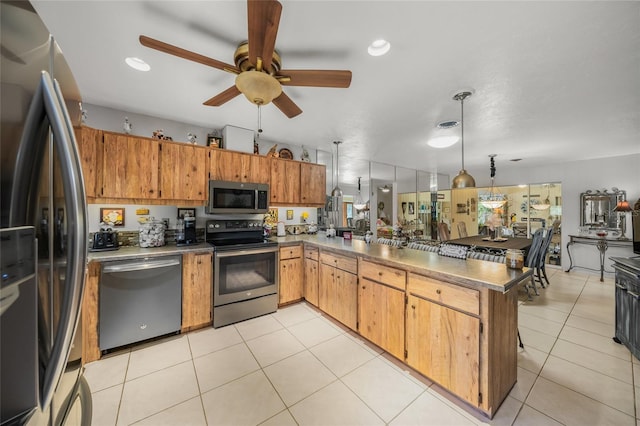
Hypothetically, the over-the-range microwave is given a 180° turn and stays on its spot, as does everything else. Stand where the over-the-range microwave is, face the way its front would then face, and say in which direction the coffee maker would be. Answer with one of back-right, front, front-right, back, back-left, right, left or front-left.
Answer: left

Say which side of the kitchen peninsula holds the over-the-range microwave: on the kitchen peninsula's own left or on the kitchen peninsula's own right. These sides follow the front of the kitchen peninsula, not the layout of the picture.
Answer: on the kitchen peninsula's own right

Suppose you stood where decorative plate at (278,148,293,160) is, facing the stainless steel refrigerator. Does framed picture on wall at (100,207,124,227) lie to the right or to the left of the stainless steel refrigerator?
right

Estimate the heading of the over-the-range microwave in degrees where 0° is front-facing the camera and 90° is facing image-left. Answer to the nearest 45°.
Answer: approximately 0°

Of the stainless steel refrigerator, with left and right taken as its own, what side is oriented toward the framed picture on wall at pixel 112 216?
left

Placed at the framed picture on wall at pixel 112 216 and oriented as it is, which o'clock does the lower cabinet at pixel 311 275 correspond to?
The lower cabinet is roughly at 10 o'clock from the framed picture on wall.

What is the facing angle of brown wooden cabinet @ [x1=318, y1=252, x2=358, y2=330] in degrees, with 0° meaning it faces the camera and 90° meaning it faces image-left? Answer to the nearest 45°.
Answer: approximately 45°

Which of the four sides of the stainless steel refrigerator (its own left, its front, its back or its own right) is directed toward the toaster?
left

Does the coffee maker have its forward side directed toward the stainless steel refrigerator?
yes

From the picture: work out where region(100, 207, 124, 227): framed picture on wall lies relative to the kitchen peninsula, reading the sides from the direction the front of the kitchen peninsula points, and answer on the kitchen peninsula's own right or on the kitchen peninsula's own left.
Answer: on the kitchen peninsula's own right

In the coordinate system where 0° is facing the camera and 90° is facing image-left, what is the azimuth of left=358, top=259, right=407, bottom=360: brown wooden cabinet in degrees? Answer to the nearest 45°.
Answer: approximately 45°

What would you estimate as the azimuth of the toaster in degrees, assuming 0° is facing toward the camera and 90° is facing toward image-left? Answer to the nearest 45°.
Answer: approximately 0°
